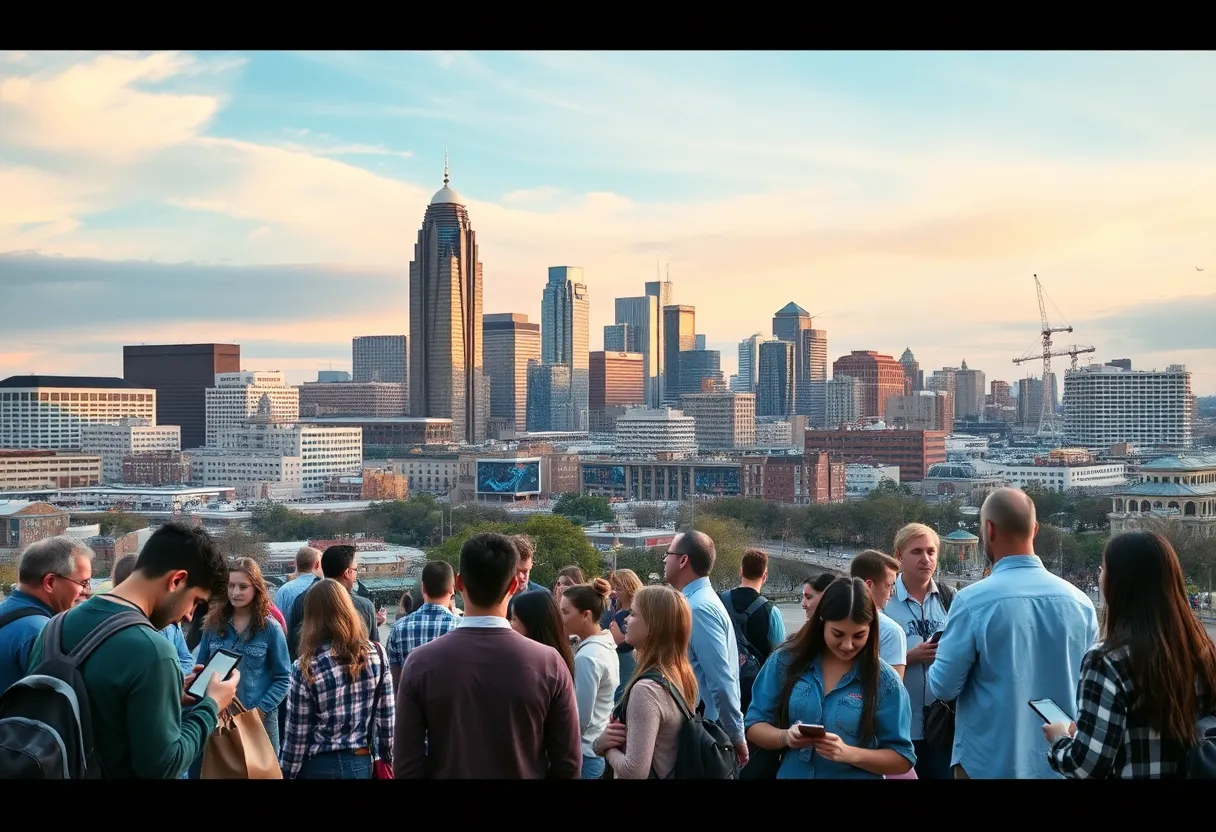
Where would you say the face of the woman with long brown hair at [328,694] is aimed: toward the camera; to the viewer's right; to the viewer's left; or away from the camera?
away from the camera

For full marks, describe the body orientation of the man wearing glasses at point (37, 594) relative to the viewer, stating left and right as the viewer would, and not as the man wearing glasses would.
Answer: facing to the right of the viewer

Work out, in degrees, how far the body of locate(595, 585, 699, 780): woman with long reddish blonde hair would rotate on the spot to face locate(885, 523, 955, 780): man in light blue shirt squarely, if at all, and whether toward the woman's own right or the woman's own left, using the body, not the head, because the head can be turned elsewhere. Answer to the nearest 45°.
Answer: approximately 135° to the woman's own right

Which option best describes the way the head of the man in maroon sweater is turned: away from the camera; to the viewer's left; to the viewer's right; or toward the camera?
away from the camera

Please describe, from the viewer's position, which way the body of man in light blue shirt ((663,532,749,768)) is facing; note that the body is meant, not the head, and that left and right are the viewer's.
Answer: facing to the left of the viewer

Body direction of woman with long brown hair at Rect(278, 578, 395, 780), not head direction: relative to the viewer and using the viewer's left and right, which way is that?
facing away from the viewer

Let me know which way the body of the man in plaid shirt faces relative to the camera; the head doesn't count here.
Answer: away from the camera
